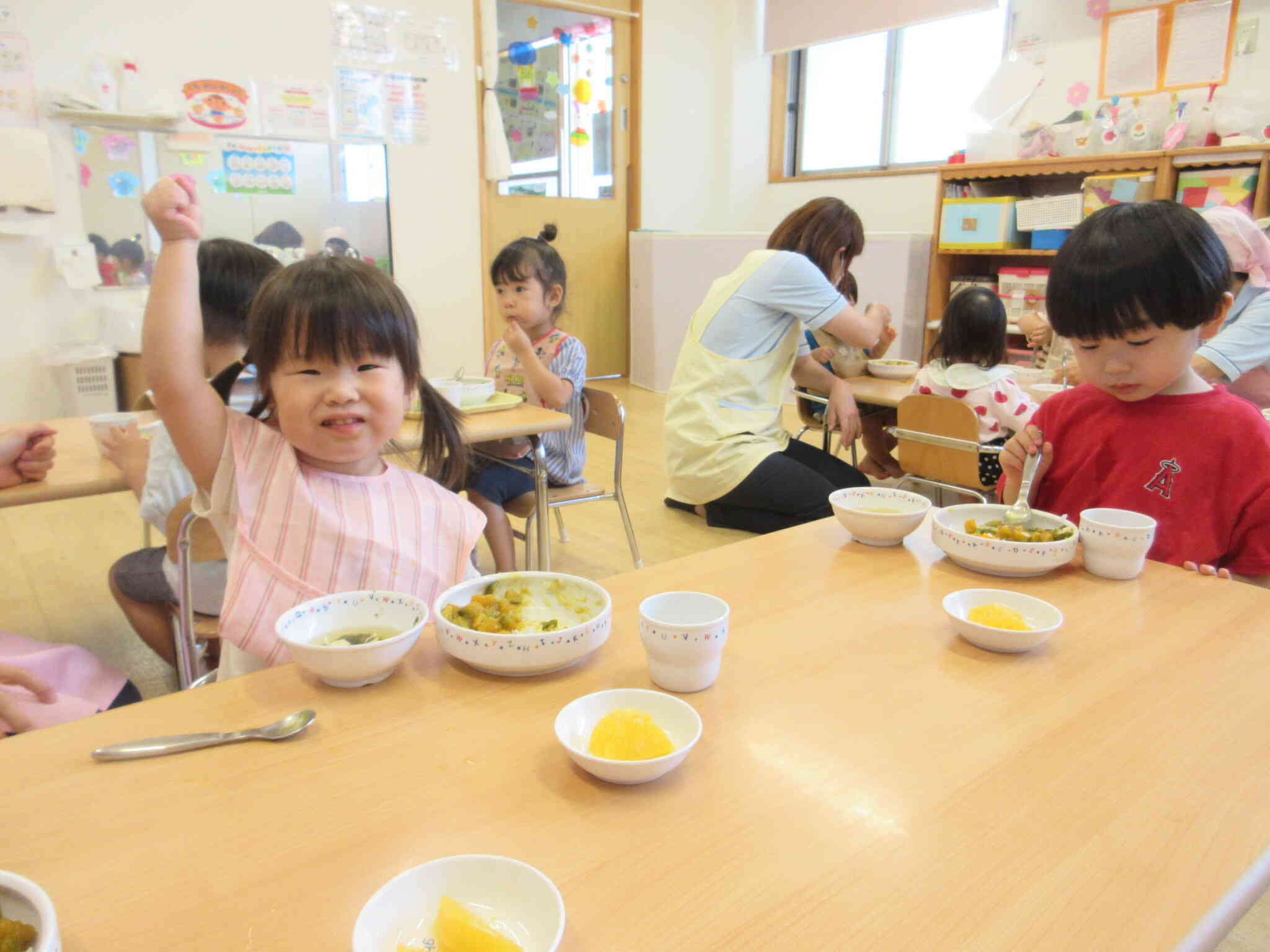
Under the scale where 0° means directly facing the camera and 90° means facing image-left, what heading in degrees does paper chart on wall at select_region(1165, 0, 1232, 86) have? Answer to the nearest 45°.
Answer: approximately 0°

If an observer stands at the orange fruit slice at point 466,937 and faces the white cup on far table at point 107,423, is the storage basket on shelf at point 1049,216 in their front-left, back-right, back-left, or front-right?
front-right

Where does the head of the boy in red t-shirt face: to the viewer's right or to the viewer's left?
to the viewer's left

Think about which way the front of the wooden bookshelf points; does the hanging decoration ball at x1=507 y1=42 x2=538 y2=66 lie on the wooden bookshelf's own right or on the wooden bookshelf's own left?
on the wooden bookshelf's own right

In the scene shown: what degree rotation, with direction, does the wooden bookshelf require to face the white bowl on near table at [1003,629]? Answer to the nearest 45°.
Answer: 0° — it already faces it

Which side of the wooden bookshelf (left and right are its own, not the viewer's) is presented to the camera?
front

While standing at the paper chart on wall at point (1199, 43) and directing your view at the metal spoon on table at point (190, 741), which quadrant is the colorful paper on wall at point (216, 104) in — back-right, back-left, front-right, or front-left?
front-right

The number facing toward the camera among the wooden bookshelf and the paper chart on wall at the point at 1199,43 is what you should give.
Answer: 2

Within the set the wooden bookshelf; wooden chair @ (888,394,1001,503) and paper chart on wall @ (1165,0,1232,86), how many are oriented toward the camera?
2

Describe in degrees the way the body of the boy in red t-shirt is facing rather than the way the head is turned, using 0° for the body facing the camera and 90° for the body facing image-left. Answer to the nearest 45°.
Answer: approximately 45°

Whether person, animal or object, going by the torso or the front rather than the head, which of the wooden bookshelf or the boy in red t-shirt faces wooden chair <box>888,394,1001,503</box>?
the wooden bookshelf

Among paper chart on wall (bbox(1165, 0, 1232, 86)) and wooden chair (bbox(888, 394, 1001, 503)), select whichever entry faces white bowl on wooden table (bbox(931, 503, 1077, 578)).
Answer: the paper chart on wall

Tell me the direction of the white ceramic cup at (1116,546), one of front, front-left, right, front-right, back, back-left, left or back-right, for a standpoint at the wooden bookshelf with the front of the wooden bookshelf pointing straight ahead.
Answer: front

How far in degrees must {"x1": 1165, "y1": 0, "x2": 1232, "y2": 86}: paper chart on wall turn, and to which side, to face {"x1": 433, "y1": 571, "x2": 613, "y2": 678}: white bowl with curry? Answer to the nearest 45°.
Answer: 0° — it already faces it
